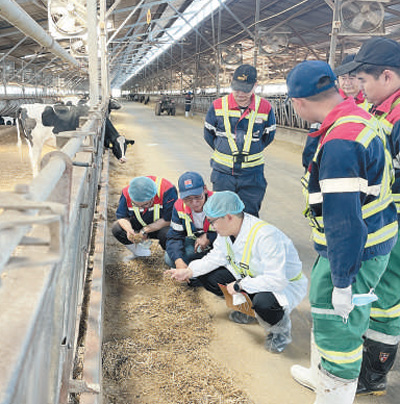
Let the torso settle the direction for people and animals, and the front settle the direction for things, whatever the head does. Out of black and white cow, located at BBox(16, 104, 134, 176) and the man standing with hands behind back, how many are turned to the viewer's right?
1

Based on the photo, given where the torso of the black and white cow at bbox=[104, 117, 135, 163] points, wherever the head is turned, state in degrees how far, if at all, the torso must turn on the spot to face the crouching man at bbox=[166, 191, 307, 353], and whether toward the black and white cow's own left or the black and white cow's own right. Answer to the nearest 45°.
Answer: approximately 45° to the black and white cow's own right

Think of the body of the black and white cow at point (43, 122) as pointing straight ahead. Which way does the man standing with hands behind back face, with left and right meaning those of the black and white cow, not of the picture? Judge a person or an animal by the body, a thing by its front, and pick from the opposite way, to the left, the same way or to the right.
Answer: to the right

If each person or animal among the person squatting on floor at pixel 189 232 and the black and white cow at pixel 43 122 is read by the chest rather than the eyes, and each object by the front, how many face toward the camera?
1

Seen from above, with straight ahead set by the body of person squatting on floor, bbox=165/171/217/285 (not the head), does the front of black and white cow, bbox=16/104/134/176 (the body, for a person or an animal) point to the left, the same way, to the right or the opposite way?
to the left

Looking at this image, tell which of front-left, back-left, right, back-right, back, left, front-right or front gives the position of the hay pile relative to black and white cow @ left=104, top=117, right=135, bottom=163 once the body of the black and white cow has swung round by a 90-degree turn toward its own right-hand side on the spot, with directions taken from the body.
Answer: front-left

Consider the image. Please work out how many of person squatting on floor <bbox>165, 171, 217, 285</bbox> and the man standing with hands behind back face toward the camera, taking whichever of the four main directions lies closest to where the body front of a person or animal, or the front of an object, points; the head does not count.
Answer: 2

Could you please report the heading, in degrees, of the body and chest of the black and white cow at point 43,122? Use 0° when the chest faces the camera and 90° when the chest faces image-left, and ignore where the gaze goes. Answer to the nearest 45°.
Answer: approximately 270°

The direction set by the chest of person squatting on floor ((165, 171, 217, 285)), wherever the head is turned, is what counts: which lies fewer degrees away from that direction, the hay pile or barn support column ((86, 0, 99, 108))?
the hay pile
